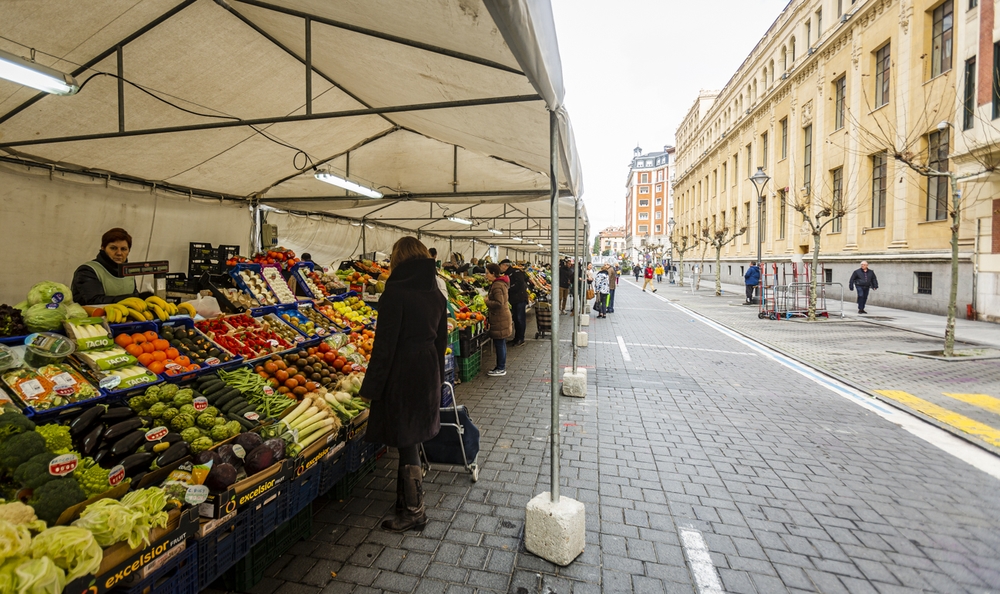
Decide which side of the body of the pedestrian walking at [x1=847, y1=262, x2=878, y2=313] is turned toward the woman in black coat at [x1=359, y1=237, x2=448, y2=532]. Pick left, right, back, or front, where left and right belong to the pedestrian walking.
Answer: front

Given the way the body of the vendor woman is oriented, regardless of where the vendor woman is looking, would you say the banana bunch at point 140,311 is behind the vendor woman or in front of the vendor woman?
in front

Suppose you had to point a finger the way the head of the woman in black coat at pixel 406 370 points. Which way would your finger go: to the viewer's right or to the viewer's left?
to the viewer's left

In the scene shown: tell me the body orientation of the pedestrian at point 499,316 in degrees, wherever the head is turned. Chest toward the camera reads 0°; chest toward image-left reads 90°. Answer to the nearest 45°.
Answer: approximately 90°

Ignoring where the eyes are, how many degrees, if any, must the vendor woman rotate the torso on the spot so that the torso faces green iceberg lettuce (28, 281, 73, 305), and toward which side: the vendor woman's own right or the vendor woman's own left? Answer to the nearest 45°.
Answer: approximately 45° to the vendor woman's own right

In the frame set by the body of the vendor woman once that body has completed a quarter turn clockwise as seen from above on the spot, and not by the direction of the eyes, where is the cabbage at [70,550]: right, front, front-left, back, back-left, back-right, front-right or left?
front-left

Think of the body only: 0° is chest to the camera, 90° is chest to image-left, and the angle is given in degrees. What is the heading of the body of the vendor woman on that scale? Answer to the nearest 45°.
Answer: approximately 315°

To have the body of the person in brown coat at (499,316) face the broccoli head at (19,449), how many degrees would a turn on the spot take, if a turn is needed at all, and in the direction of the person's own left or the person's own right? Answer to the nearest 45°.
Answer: approximately 90° to the person's own left

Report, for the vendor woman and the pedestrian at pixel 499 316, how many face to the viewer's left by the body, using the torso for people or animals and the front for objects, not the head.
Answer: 1

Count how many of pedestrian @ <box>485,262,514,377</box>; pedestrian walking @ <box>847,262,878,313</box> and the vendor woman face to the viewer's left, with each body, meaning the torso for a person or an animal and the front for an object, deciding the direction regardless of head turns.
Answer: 1
